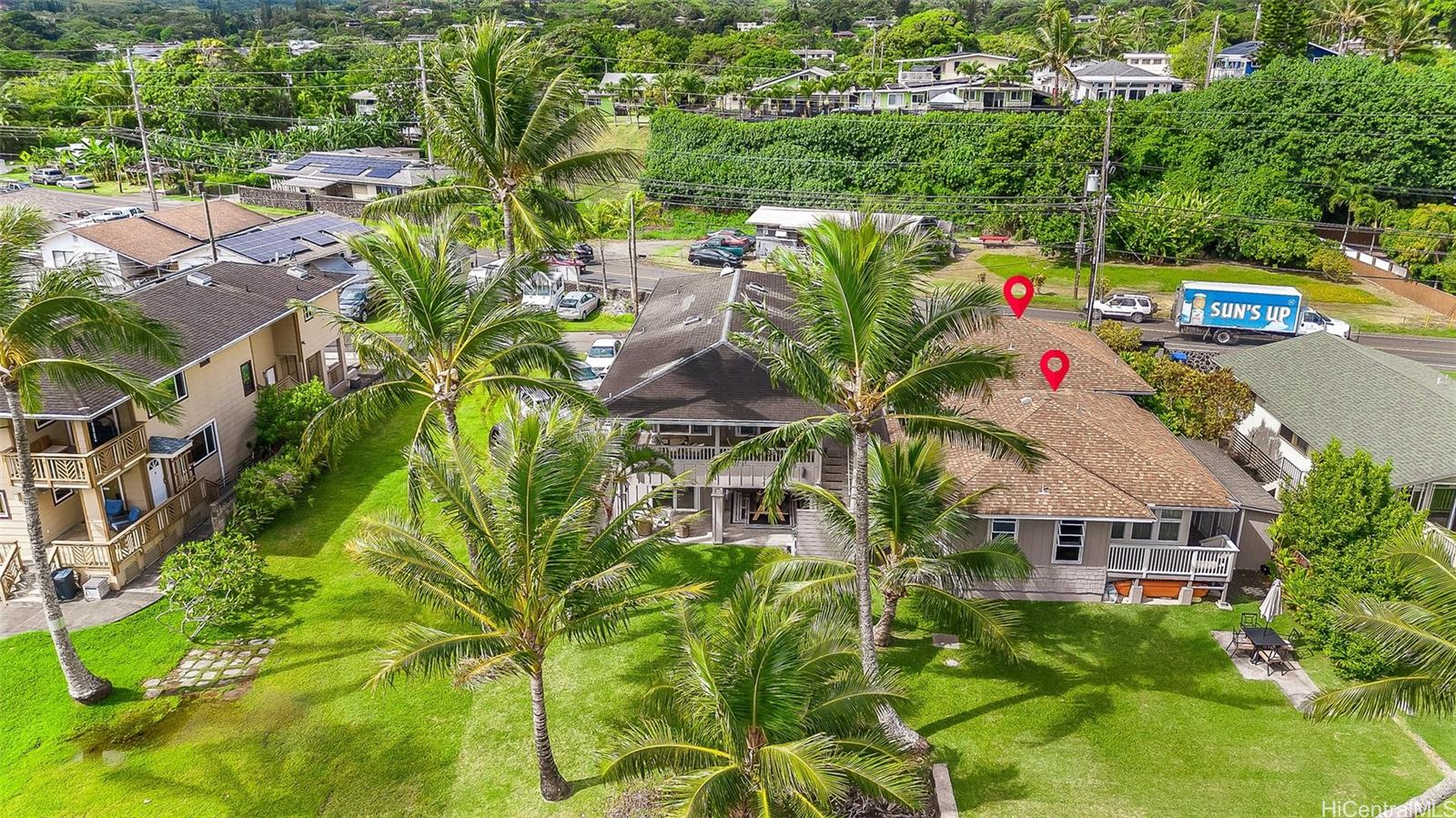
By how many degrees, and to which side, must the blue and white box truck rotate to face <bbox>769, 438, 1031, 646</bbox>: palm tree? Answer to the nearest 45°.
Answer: approximately 90° to its right

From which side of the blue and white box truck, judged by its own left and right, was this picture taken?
right

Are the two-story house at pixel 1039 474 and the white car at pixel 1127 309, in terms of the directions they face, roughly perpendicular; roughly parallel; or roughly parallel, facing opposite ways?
roughly perpendicular

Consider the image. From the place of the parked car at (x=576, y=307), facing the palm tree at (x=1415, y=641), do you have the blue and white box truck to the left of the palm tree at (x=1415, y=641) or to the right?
left

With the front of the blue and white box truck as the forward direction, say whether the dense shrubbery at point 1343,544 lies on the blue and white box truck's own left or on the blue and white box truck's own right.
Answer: on the blue and white box truck's own right

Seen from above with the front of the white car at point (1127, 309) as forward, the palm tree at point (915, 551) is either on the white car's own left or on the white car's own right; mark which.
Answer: on the white car's own left

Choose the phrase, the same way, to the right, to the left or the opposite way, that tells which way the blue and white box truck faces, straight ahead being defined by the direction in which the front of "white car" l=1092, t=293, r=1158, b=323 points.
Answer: the opposite way

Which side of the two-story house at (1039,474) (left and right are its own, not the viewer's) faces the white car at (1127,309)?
back

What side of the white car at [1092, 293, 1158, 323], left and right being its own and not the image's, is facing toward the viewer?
left

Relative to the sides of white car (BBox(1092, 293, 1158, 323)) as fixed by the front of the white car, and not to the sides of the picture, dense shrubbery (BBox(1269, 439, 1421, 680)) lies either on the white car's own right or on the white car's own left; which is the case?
on the white car's own left
